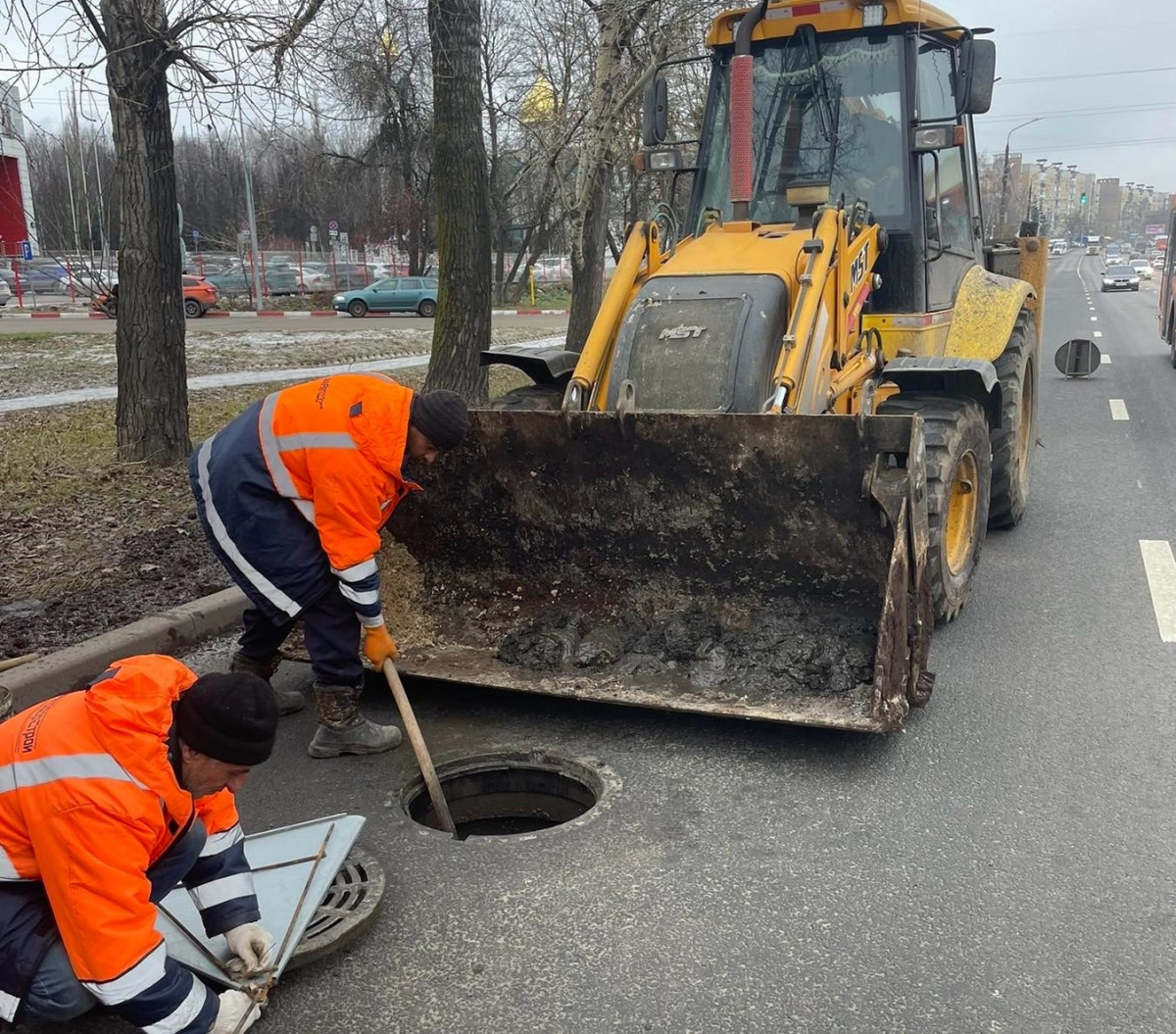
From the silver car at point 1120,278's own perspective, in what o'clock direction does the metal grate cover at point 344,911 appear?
The metal grate cover is roughly at 12 o'clock from the silver car.

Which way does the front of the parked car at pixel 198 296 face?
to the viewer's left

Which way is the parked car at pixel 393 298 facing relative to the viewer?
to the viewer's left

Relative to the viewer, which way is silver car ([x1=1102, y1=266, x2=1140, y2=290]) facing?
toward the camera

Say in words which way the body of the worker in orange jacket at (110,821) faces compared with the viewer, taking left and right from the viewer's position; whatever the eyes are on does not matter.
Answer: facing to the right of the viewer

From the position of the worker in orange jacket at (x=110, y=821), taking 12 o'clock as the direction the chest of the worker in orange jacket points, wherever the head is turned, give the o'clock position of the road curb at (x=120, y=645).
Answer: The road curb is roughly at 9 o'clock from the worker in orange jacket.

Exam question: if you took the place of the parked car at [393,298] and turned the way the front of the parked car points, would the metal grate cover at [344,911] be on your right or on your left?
on your left

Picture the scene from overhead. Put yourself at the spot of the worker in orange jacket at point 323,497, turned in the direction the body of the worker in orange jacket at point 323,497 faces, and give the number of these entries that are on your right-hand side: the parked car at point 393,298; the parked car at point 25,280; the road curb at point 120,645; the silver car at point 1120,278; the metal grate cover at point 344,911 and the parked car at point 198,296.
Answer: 1

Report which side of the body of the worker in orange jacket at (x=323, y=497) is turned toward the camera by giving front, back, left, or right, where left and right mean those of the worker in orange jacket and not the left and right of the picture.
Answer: right

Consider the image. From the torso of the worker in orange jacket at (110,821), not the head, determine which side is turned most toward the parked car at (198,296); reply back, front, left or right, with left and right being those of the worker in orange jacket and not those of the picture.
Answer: left

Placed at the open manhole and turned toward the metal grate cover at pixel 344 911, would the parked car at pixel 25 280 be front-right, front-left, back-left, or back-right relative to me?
back-right

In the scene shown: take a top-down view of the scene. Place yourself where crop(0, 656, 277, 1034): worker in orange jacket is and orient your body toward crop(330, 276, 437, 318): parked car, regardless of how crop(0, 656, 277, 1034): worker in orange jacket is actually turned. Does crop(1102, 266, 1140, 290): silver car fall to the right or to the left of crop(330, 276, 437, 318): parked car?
right

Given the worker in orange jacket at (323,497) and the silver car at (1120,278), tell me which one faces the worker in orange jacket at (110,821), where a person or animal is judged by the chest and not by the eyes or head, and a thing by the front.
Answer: the silver car

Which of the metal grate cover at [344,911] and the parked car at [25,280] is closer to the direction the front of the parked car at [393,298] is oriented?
the parked car

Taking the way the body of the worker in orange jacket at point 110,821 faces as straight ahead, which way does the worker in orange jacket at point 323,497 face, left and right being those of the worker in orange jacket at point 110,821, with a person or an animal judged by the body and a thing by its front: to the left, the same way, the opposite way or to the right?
the same way

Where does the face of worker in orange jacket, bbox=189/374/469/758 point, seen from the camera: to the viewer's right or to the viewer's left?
to the viewer's right
